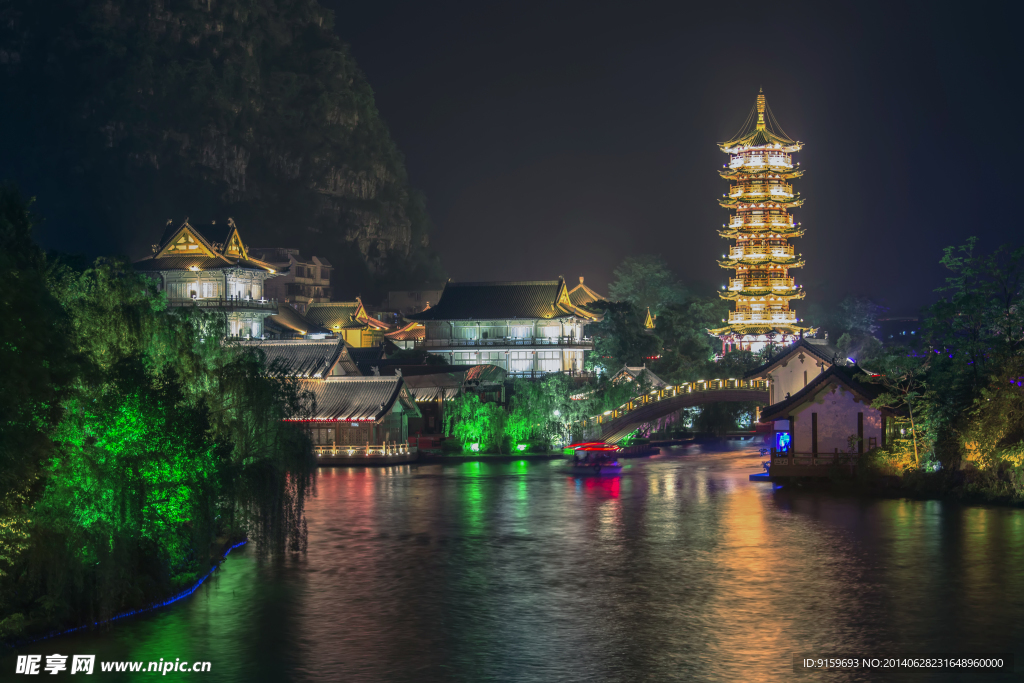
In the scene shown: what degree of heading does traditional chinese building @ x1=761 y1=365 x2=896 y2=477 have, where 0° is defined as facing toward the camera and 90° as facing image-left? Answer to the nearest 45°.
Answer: approximately 90°

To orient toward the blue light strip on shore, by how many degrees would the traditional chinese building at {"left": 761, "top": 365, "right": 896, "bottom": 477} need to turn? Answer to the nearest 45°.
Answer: approximately 45° to its left

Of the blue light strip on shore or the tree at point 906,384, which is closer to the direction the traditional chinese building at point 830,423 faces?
the blue light strip on shore
